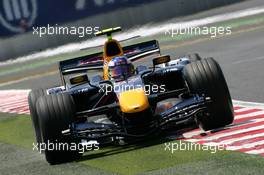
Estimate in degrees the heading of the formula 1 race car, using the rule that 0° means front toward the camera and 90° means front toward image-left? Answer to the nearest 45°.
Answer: approximately 0°
